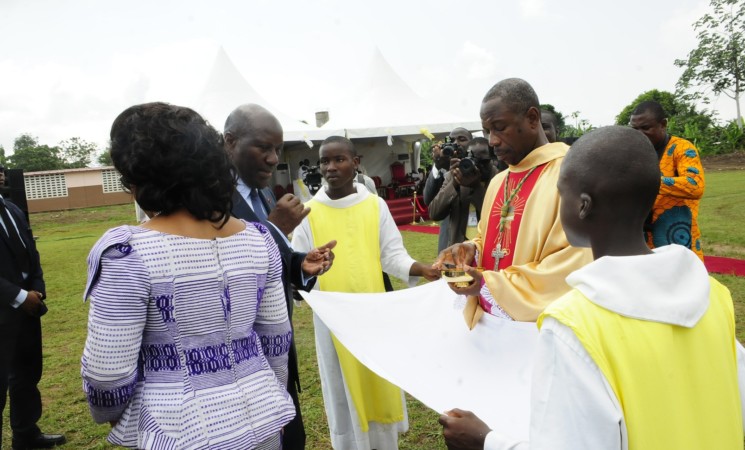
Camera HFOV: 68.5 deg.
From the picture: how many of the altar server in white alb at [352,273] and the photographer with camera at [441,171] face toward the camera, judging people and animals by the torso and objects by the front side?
2

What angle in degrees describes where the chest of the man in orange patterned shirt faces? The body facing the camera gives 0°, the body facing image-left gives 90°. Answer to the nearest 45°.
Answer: approximately 45°

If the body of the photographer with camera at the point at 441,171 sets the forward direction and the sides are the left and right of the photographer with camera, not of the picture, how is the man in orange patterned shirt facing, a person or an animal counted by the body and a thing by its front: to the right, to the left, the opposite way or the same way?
to the right

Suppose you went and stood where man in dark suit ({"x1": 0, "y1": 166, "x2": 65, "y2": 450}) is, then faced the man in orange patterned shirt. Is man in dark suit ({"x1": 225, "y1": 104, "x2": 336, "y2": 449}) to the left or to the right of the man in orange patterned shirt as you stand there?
right

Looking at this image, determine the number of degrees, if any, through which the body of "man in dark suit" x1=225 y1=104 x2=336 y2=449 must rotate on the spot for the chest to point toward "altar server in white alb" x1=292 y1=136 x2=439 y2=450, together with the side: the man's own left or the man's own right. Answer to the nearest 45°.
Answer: approximately 90° to the man's own left

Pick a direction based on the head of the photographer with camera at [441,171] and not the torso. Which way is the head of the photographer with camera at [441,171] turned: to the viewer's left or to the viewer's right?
to the viewer's left

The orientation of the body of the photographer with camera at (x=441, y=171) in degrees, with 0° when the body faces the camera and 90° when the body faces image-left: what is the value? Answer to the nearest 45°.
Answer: approximately 0°

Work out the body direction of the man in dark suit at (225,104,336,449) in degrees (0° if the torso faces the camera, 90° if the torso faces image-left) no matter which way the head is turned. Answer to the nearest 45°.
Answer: approximately 315°

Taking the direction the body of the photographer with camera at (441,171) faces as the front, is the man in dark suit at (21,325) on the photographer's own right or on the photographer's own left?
on the photographer's own right

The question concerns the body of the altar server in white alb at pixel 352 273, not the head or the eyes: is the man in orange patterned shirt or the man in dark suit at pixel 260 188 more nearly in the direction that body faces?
the man in dark suit

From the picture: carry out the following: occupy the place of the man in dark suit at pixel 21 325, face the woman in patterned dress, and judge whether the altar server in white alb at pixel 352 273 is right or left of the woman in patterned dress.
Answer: left
